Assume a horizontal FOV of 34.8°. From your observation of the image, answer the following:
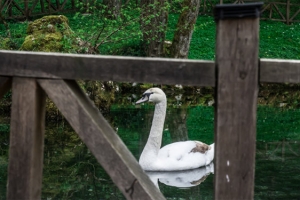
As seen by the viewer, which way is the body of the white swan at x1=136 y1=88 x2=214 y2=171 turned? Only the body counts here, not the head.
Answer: to the viewer's left

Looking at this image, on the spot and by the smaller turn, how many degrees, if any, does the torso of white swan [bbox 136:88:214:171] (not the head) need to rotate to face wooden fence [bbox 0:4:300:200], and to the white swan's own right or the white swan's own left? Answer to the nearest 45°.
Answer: approximately 90° to the white swan's own left

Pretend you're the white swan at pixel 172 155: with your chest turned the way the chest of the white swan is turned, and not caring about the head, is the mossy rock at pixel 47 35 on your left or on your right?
on your right

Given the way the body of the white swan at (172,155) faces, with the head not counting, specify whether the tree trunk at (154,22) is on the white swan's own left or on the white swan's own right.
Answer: on the white swan's own right

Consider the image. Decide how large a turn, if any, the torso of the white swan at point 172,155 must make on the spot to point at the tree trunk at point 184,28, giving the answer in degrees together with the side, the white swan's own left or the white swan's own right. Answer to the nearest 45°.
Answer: approximately 90° to the white swan's own right

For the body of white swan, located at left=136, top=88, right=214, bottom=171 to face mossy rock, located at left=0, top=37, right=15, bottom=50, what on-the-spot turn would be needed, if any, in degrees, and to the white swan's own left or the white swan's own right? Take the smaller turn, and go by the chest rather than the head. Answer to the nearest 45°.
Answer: approximately 45° to the white swan's own right

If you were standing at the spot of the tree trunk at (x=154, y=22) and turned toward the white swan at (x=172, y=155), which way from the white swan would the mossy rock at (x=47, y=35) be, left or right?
right
